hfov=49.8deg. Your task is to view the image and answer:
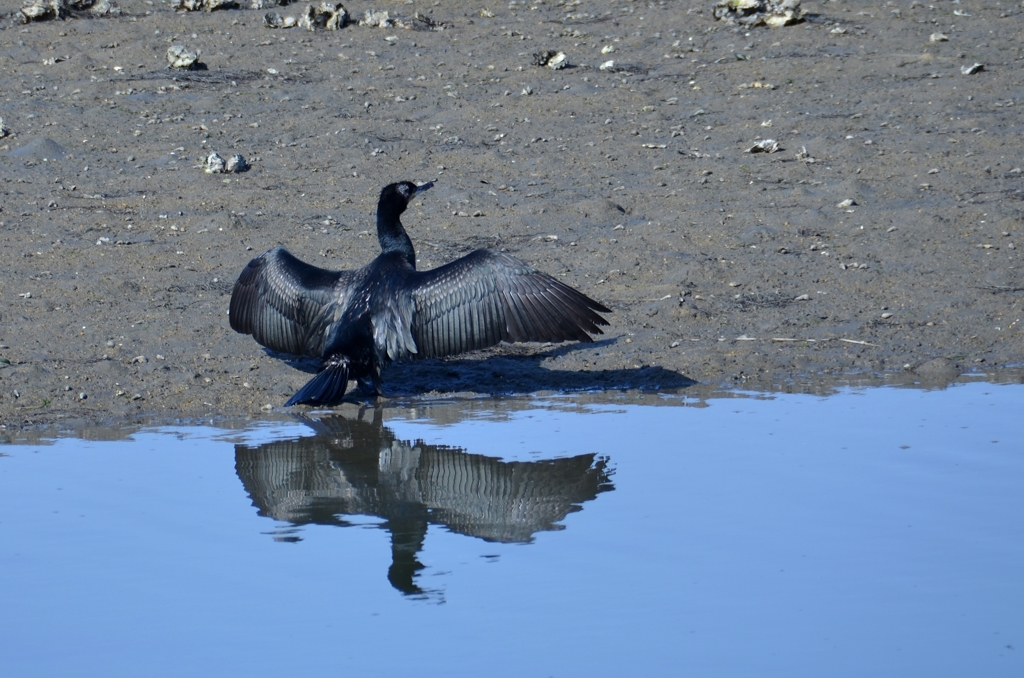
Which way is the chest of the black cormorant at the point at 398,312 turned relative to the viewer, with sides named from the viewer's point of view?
facing away from the viewer and to the right of the viewer

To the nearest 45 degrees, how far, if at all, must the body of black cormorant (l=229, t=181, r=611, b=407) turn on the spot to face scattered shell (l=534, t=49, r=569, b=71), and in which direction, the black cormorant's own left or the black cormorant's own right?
approximately 45° to the black cormorant's own left

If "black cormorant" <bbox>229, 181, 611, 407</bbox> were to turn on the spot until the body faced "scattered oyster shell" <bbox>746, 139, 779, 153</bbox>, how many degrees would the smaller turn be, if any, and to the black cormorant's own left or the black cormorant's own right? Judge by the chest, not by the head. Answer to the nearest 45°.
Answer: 0° — it already faces it

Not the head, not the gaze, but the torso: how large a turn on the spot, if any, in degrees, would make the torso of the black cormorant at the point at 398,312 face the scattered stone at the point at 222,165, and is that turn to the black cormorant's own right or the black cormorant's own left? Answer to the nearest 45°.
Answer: approximately 90° to the black cormorant's own left

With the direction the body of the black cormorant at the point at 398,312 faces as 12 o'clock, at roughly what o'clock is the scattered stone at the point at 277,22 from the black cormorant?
The scattered stone is roughly at 10 o'clock from the black cormorant.

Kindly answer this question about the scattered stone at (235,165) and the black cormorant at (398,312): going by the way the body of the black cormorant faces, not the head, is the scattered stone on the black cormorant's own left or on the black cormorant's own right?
on the black cormorant's own left

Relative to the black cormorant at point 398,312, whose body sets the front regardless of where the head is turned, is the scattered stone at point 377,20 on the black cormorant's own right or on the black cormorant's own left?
on the black cormorant's own left
